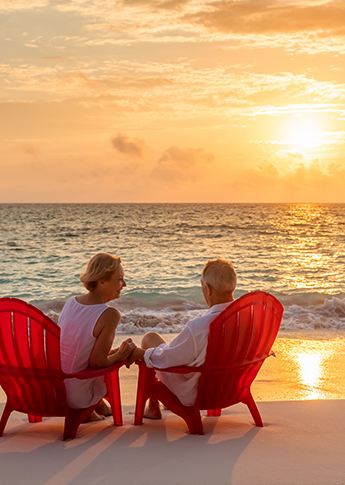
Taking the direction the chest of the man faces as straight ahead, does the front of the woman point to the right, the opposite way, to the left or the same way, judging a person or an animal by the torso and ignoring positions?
to the right

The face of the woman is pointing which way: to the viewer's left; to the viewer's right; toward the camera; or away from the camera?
to the viewer's right

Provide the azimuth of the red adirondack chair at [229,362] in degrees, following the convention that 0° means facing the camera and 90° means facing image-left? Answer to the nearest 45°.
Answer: approximately 135°

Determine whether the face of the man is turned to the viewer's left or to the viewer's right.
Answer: to the viewer's left

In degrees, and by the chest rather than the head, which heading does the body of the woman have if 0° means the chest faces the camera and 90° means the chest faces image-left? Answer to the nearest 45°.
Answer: approximately 225°

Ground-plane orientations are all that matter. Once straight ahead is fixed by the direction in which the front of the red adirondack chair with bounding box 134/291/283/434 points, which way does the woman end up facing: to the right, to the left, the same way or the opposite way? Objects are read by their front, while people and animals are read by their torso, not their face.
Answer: to the right

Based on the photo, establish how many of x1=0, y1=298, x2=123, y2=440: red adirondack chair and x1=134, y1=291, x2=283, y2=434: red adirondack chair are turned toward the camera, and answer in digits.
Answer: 0
